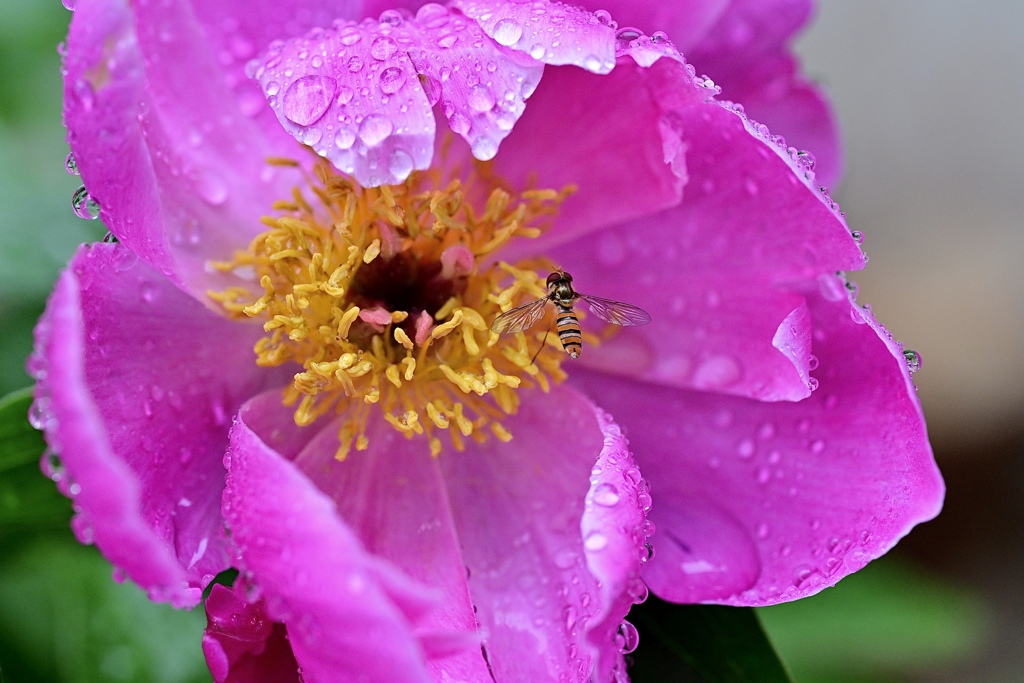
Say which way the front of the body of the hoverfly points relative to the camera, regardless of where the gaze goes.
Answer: away from the camera
